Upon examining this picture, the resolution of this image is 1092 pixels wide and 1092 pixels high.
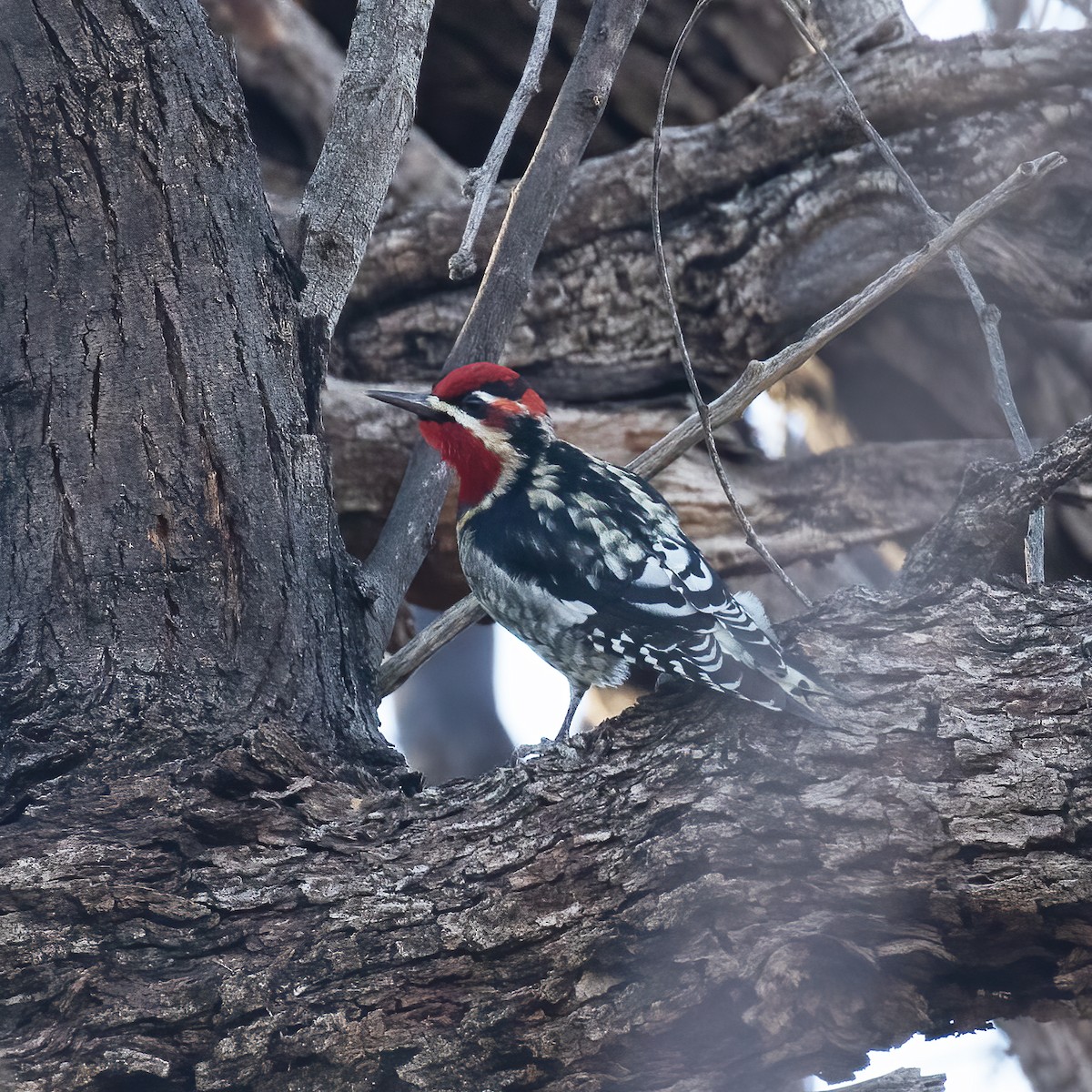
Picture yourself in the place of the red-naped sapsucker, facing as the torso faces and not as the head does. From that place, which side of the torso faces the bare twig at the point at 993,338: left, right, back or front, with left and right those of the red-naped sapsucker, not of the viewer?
back

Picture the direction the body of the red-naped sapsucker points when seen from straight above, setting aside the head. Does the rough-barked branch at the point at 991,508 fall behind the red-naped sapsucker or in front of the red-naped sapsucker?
behind

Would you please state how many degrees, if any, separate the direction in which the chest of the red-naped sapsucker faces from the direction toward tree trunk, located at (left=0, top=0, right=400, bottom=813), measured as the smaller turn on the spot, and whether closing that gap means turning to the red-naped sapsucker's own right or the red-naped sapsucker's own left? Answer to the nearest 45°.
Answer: approximately 45° to the red-naped sapsucker's own left

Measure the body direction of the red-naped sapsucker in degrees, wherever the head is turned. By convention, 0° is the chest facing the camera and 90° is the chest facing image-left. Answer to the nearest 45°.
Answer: approximately 90°

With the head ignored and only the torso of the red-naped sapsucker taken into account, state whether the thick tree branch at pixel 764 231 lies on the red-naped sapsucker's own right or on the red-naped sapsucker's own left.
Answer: on the red-naped sapsucker's own right
